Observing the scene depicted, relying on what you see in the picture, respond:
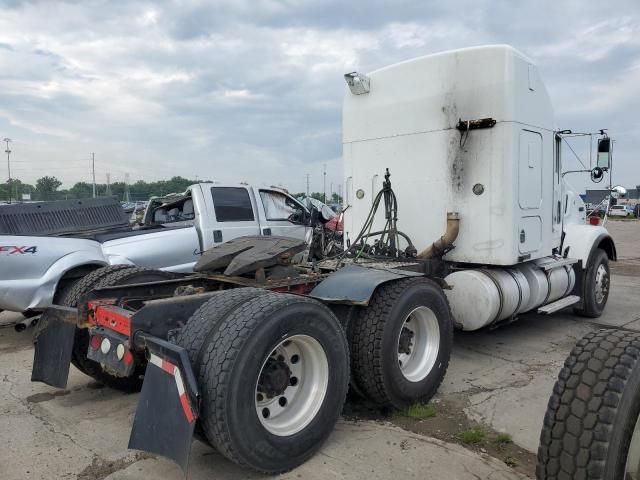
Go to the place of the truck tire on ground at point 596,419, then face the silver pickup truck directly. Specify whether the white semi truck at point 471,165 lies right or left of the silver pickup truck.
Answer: right

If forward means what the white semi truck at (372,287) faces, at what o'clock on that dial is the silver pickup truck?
The silver pickup truck is roughly at 9 o'clock from the white semi truck.

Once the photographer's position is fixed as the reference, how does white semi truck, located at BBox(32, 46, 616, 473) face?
facing away from the viewer and to the right of the viewer

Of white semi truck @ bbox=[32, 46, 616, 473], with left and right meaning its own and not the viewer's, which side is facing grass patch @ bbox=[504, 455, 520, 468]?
right

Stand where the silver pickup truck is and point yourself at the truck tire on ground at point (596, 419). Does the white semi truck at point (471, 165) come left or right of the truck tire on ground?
left

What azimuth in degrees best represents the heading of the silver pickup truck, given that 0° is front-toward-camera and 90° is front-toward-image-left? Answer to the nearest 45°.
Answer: approximately 225°

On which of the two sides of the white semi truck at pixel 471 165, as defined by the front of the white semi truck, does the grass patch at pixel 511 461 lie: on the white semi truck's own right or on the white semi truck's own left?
on the white semi truck's own right

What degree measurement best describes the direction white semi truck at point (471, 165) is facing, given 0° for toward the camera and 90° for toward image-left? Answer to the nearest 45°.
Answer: approximately 225°

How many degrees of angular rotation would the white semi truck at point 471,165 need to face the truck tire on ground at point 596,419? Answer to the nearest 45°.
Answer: approximately 135° to its right
